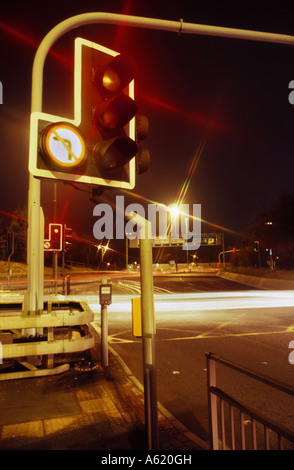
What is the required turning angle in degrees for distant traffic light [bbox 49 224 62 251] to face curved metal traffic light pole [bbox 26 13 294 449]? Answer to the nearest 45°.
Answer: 0° — it already faces it

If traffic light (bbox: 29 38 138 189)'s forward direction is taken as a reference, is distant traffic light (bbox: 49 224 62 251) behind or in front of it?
behind

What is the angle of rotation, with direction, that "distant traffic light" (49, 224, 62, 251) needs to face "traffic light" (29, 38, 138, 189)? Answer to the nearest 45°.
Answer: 0° — it already faces it

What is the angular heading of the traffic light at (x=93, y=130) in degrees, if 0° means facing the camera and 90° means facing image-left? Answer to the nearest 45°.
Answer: approximately 315°

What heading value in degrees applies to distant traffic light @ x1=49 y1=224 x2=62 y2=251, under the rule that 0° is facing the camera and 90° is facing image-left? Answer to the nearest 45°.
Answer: approximately 0°
